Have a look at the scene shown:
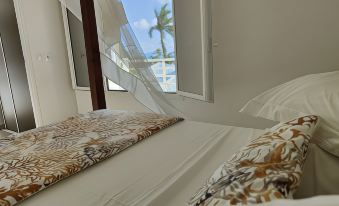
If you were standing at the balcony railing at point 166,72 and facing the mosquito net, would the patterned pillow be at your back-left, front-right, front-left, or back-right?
front-left

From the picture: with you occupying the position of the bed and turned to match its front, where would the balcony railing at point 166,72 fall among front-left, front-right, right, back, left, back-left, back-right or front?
front-right

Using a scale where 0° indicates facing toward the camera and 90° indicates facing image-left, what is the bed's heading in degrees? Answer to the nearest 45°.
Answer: approximately 135°

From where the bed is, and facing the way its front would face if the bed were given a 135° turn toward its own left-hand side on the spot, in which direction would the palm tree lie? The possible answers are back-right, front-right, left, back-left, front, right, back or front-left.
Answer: back

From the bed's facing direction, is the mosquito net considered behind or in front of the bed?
in front

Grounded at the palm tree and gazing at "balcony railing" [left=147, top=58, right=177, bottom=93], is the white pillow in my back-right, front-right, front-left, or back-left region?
front-left
